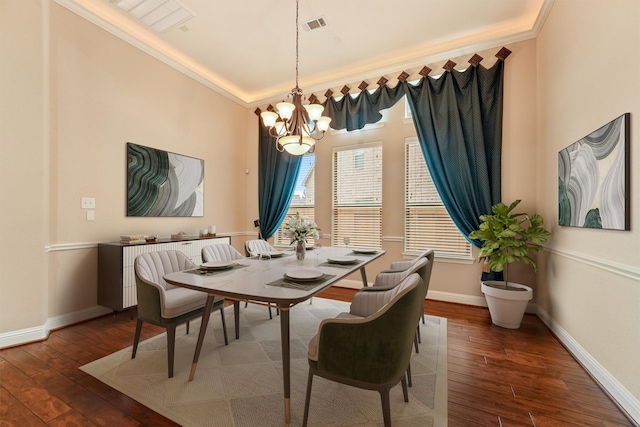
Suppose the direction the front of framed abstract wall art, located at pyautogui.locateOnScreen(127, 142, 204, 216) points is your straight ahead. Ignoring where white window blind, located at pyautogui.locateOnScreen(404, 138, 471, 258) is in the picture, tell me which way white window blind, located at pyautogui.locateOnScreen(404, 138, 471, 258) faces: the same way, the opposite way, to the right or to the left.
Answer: to the right

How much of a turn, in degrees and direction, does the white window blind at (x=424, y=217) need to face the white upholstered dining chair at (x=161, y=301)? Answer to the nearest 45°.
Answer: approximately 45° to its right

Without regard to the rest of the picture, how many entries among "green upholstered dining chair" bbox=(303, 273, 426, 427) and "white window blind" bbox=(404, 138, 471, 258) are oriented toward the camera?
1

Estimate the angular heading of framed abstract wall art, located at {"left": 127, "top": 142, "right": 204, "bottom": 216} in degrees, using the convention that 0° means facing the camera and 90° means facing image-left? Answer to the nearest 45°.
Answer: approximately 315°

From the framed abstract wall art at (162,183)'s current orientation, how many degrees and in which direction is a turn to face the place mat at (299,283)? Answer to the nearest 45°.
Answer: approximately 45° to its right

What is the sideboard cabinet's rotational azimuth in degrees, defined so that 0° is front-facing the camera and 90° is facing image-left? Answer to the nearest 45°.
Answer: approximately 315°

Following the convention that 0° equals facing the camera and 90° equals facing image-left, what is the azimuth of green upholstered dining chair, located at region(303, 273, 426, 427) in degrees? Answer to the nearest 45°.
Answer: approximately 135°

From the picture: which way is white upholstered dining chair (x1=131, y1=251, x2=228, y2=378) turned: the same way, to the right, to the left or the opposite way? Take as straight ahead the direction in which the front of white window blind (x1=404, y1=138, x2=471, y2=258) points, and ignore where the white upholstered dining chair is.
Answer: to the left

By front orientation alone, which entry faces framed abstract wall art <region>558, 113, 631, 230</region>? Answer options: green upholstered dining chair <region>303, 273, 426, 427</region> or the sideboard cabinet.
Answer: the sideboard cabinet
